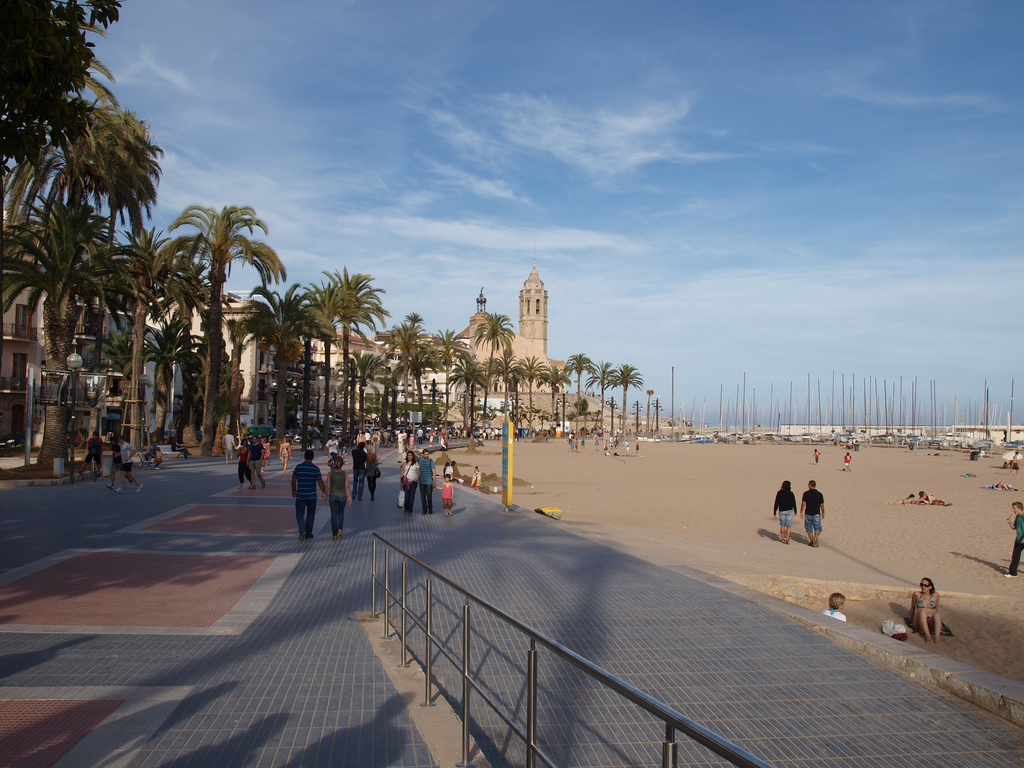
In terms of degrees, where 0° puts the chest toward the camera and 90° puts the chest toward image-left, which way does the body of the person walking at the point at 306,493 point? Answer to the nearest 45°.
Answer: approximately 180°

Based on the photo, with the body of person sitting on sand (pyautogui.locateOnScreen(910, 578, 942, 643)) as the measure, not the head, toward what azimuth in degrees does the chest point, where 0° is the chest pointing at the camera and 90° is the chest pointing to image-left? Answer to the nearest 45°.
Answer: approximately 0°

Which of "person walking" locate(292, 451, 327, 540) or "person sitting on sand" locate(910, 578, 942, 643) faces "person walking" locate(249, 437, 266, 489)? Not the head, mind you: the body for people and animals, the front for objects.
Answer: "person walking" locate(292, 451, 327, 540)

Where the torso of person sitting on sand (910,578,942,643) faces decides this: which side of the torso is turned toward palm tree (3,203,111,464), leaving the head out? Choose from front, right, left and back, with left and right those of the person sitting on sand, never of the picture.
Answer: right

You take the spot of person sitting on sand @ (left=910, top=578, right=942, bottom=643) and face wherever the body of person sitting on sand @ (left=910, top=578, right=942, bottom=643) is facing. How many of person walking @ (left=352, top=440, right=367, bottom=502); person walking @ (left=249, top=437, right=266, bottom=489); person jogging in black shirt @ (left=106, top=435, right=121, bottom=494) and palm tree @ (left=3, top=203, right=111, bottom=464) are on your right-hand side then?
4

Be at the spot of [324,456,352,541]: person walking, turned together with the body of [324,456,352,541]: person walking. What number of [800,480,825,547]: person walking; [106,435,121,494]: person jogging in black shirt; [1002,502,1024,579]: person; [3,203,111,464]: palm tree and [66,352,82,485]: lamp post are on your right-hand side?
2

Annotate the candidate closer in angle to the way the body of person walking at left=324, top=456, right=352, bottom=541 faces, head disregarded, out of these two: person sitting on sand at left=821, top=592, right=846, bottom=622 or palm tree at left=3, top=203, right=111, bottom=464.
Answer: the palm tree

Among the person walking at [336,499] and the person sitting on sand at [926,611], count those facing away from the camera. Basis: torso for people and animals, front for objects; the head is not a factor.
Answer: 1

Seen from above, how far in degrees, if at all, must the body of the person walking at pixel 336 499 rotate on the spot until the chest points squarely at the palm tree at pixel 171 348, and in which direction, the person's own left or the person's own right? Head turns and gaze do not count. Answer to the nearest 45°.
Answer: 0° — they already face it

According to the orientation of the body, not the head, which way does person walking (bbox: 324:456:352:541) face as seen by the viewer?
away from the camera

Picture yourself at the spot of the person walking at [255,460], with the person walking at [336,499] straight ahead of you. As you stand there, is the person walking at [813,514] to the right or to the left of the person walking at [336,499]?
left

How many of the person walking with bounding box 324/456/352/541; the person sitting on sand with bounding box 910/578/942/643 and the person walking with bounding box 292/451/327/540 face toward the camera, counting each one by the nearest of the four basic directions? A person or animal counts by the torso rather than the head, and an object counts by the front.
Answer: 1
